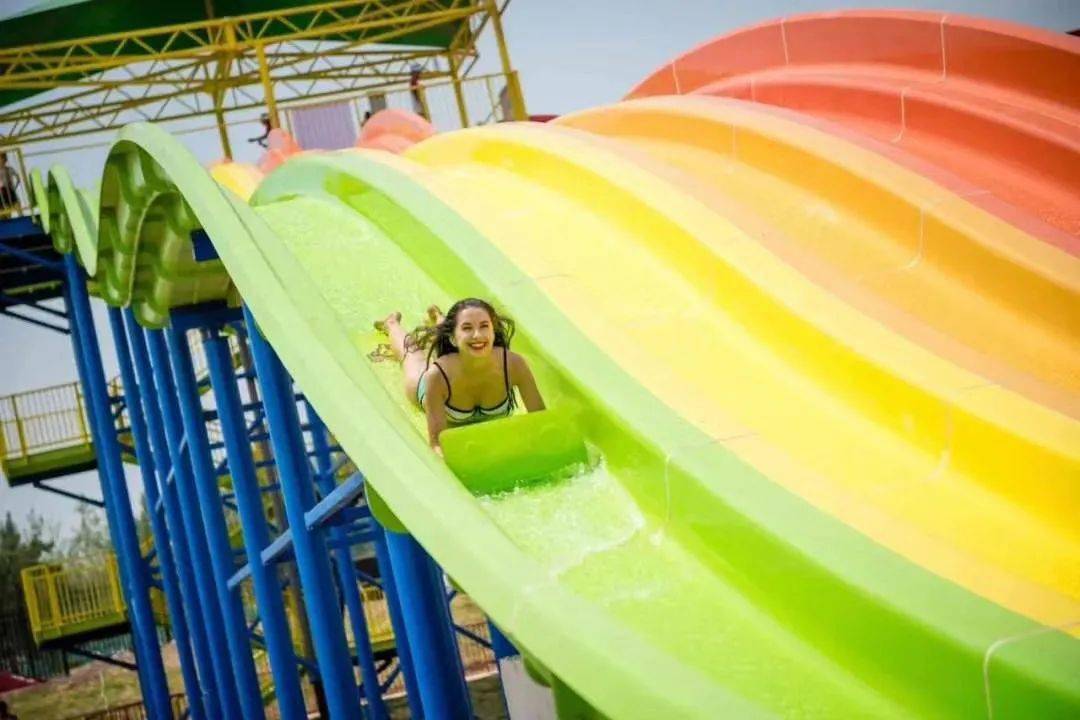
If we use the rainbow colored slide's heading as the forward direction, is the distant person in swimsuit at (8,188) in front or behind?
behind

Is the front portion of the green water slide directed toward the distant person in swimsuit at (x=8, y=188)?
no

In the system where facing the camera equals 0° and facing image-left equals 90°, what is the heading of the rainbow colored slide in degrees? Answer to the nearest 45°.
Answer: approximately 315°

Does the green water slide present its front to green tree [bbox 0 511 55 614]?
no

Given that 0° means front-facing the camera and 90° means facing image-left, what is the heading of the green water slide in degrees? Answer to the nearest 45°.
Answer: approximately 315°

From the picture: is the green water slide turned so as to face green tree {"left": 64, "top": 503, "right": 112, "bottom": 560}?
no
